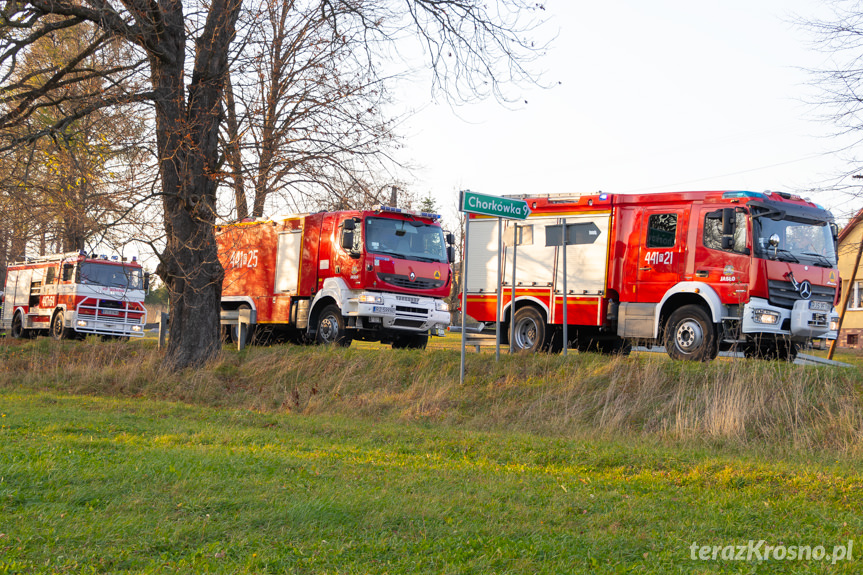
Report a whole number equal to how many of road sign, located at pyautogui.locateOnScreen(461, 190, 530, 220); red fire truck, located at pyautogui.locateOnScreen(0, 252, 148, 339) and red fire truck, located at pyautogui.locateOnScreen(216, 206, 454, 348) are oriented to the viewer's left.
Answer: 0

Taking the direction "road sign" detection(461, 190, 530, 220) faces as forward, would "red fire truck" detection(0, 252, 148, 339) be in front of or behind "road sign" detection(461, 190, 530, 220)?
behind

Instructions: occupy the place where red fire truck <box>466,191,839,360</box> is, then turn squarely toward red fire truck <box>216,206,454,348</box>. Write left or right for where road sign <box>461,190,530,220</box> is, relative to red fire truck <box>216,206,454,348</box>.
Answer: left

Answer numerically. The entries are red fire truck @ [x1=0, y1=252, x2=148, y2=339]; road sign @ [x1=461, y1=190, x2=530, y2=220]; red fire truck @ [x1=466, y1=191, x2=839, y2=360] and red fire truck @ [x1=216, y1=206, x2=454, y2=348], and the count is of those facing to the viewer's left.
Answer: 0

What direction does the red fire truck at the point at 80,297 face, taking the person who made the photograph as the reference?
facing the viewer and to the right of the viewer

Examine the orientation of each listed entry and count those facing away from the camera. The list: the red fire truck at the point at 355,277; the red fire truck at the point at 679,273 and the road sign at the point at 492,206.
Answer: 0

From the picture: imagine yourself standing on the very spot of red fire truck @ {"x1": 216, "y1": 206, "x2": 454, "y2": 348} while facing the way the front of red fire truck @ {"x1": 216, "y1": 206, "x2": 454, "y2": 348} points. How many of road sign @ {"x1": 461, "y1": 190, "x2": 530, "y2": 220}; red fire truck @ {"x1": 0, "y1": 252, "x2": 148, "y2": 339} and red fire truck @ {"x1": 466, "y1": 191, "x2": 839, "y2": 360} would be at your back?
1

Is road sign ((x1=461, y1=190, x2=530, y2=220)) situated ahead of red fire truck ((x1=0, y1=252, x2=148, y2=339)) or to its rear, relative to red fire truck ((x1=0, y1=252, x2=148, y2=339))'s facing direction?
ahead

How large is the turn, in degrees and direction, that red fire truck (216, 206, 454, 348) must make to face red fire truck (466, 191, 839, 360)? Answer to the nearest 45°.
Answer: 0° — it already faces it

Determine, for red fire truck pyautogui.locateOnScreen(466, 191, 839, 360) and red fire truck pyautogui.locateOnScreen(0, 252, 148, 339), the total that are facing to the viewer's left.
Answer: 0

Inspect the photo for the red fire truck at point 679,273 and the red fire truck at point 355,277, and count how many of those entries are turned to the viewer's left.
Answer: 0

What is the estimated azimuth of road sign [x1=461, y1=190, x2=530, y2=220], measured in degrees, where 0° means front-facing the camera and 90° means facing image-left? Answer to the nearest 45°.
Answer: approximately 315°

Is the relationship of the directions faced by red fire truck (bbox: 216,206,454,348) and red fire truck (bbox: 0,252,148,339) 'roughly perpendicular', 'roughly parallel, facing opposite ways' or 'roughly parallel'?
roughly parallel

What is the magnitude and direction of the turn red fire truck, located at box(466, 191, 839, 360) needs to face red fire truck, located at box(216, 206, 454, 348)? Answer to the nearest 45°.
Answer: approximately 135° to its right

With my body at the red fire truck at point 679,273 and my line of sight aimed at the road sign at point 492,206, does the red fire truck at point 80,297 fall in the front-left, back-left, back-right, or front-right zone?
front-right

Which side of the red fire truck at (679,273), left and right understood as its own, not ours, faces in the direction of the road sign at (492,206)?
right

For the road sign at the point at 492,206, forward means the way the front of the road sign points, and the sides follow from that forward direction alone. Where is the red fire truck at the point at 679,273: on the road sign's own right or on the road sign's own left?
on the road sign's own left
